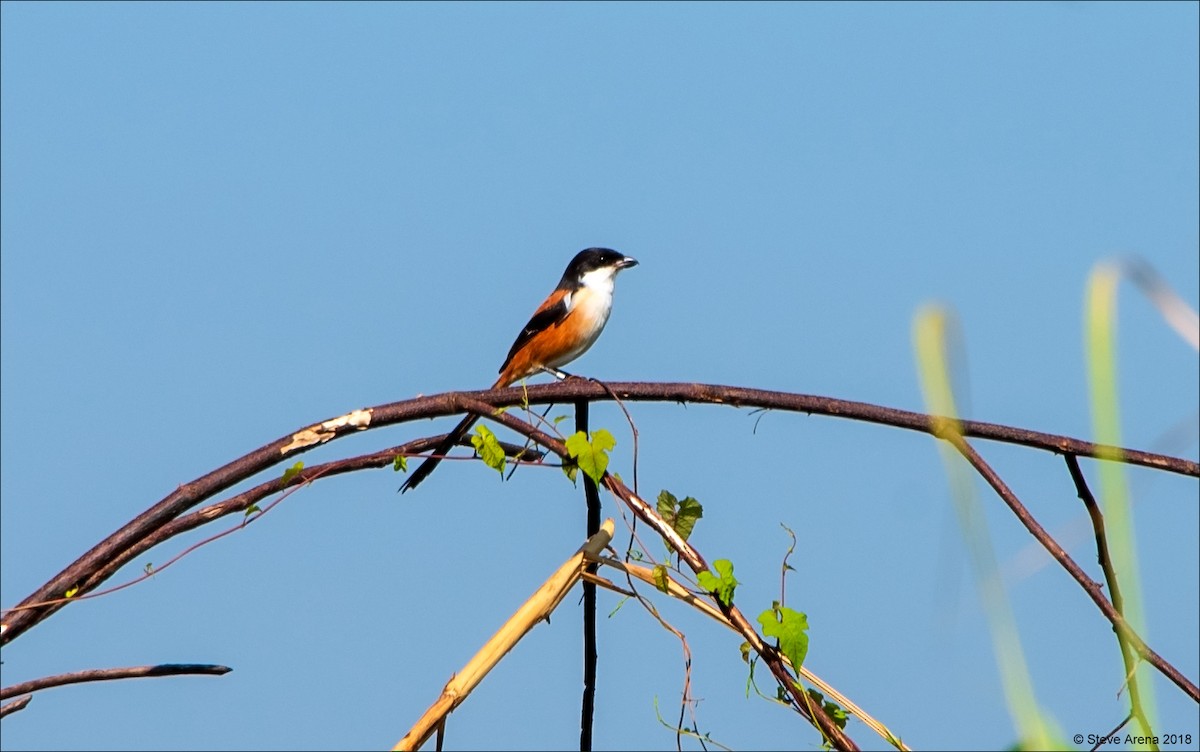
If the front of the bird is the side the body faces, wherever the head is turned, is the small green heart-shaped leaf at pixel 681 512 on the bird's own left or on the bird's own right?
on the bird's own left

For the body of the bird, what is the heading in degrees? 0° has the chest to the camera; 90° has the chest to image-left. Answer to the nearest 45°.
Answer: approximately 270°
